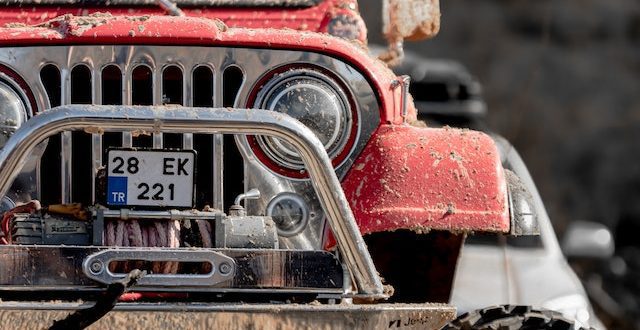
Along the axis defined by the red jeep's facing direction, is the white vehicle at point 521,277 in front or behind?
behind

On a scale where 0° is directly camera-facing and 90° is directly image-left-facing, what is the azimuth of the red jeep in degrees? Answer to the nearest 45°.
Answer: approximately 0°
